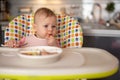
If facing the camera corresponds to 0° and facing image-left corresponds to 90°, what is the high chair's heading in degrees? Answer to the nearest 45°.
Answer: approximately 0°
